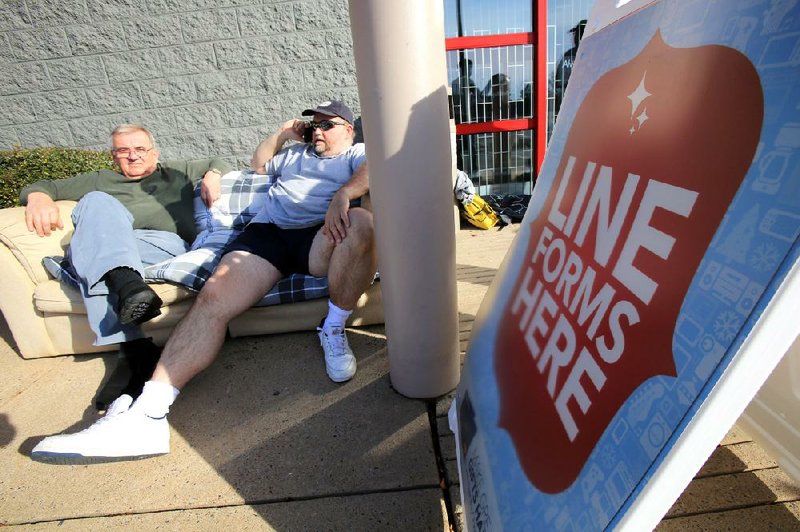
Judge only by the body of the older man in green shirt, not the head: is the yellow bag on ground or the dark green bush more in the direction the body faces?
the yellow bag on ground

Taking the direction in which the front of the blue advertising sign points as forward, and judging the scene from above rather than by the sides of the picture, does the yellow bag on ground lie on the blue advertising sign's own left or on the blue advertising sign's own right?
on the blue advertising sign's own right

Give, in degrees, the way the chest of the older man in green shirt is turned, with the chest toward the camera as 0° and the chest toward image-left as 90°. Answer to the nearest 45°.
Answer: approximately 0°

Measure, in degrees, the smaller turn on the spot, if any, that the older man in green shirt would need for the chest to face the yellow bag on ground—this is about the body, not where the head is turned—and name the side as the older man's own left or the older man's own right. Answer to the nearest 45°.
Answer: approximately 90° to the older man's own left

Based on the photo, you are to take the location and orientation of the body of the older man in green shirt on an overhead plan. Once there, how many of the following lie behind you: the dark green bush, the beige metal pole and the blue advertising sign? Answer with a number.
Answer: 1

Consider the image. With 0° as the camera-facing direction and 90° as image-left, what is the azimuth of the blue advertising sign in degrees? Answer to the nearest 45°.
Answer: approximately 45°

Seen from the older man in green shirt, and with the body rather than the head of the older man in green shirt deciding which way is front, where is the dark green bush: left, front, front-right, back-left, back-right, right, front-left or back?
back
